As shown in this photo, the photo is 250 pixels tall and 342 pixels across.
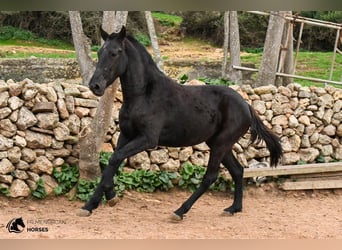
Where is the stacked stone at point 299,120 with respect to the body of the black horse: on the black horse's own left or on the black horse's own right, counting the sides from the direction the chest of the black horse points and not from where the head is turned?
on the black horse's own right

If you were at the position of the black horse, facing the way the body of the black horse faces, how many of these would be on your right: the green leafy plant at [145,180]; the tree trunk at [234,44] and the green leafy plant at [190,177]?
3

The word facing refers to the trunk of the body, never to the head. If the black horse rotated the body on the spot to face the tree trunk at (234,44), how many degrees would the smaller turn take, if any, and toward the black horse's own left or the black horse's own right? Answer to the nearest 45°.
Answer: approximately 90° to the black horse's own right

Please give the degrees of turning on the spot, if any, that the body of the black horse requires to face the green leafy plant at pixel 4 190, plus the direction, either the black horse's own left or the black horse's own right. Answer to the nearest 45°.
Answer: approximately 45° to the black horse's own right

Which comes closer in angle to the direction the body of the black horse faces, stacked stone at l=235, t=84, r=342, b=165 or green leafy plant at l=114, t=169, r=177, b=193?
the green leafy plant

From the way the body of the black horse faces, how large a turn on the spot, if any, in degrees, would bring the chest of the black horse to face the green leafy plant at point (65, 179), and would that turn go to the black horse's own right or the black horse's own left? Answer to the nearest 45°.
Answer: approximately 45° to the black horse's own right

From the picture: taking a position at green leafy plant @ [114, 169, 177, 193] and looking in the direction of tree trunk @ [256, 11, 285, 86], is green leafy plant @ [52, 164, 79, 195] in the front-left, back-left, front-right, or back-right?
back-left

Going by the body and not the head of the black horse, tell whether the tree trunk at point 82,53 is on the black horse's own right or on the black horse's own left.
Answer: on the black horse's own right

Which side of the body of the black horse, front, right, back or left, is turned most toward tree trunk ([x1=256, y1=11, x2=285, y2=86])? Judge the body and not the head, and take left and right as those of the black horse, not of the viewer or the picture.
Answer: right

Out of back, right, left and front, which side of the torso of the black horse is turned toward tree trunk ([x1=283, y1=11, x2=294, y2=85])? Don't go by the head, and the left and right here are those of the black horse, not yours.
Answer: right

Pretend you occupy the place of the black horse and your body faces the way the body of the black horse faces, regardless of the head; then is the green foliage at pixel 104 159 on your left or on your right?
on your right

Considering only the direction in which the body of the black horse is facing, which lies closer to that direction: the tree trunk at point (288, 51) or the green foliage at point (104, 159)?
the green foliage

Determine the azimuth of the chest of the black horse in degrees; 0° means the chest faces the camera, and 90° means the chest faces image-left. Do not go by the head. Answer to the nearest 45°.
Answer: approximately 90°

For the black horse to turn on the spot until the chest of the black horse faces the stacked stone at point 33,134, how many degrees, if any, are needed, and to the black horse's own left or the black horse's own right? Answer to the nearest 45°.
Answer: approximately 45° to the black horse's own right
